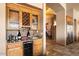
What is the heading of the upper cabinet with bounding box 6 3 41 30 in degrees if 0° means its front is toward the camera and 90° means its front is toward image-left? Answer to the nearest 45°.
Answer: approximately 315°
